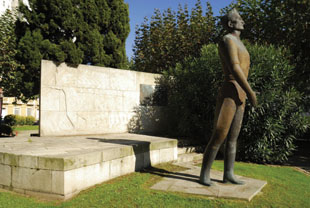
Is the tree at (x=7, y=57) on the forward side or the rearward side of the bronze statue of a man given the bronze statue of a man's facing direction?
on the rearward side
